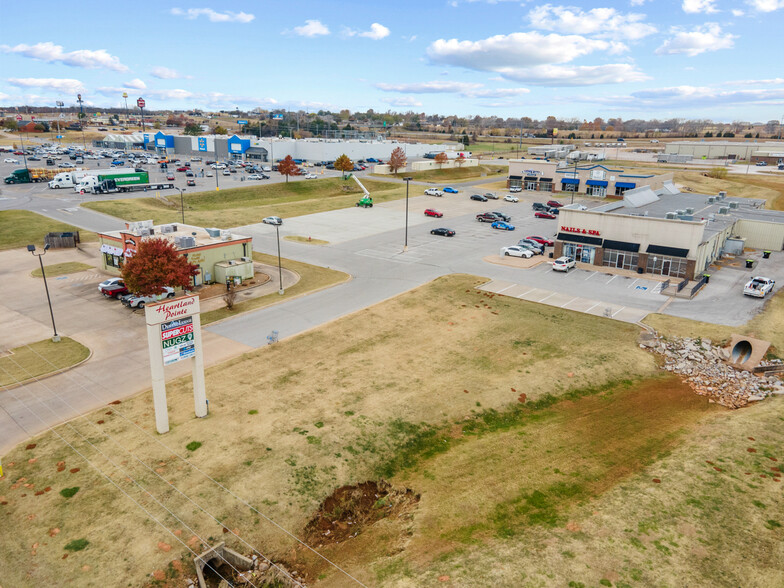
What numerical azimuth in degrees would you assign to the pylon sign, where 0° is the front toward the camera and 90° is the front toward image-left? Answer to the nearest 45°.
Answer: approximately 315°

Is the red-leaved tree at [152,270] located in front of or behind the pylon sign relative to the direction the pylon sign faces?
behind

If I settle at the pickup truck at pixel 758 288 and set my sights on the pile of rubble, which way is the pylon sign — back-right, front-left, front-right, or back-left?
front-right

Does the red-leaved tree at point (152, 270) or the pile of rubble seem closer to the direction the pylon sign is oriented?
the pile of rubble

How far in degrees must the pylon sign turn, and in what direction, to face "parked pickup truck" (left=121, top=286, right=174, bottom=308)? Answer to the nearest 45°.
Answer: approximately 135° to its left

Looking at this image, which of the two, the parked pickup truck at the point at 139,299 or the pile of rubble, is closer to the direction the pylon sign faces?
the pile of rubble

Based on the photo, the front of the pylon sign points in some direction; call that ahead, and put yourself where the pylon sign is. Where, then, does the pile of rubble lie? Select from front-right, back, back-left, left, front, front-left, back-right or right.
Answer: front-left

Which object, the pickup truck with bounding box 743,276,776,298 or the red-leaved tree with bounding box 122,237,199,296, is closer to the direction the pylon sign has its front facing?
the pickup truck
